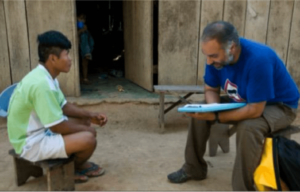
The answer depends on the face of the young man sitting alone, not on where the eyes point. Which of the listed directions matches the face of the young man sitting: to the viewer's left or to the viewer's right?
to the viewer's right

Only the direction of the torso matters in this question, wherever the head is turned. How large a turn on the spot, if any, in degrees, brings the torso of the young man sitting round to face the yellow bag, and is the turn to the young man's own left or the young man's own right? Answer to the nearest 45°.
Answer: approximately 45° to the young man's own right

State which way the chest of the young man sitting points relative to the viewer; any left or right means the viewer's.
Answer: facing to the right of the viewer

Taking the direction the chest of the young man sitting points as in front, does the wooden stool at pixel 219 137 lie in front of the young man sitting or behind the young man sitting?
in front
